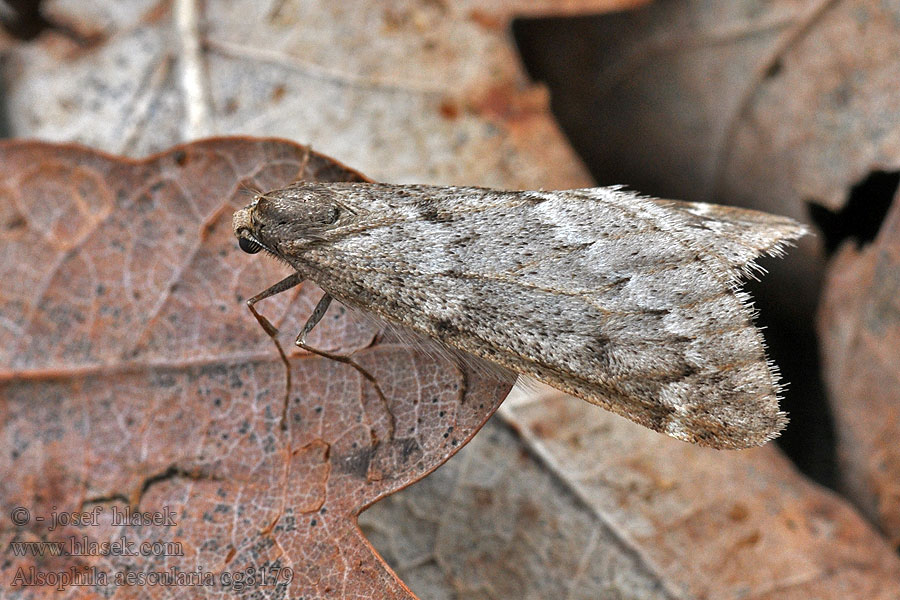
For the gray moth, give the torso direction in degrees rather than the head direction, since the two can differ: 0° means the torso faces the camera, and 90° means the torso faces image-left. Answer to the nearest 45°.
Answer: approximately 90°

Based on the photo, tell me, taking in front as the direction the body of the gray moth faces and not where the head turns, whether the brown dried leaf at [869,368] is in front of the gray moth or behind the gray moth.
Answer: behind
